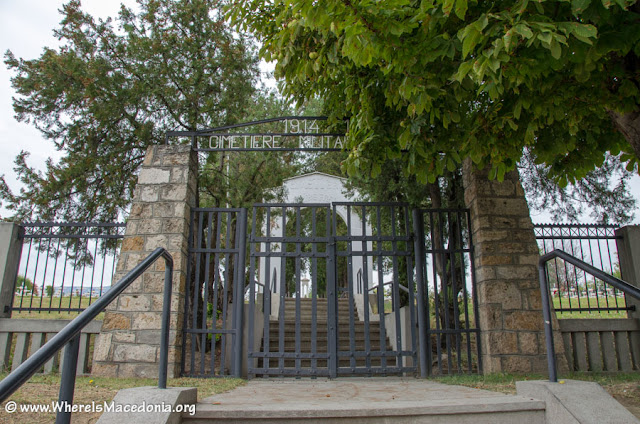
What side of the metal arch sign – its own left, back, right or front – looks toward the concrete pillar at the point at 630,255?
left

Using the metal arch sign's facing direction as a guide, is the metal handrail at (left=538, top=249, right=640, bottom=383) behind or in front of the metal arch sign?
in front

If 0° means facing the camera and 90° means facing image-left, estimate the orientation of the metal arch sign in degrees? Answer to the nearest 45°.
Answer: approximately 0°

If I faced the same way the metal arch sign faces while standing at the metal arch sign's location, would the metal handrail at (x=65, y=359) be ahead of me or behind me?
ahead

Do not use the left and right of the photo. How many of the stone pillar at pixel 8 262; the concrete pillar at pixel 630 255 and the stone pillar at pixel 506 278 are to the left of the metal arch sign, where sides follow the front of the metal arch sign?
2

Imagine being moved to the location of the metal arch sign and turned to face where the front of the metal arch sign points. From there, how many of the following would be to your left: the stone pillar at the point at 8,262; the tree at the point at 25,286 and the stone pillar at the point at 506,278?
1

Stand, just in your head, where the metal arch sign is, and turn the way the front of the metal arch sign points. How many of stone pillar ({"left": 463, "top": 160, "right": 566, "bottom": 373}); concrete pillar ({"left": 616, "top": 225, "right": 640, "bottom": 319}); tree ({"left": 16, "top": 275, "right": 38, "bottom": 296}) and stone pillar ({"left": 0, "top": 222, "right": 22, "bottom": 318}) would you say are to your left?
2

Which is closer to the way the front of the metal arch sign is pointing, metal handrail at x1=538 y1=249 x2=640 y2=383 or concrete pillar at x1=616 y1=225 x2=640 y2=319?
the metal handrail

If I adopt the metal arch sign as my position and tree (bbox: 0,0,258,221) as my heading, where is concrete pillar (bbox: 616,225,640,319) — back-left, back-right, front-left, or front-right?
back-right

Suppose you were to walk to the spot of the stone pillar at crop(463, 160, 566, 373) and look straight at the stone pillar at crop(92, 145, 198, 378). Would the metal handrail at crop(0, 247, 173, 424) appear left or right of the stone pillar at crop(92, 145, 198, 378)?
left

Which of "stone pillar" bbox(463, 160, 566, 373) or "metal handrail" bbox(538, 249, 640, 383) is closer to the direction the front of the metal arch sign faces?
the metal handrail

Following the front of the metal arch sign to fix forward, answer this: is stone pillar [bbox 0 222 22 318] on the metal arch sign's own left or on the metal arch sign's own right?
on the metal arch sign's own right

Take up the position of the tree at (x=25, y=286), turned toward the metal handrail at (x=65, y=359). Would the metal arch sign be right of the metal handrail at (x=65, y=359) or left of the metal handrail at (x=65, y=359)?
left

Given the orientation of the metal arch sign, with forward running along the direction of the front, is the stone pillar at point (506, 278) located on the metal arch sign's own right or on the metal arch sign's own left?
on the metal arch sign's own left

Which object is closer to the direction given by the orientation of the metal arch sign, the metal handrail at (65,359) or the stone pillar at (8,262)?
the metal handrail

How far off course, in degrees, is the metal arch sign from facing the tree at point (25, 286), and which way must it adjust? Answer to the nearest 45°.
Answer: approximately 90° to its right
